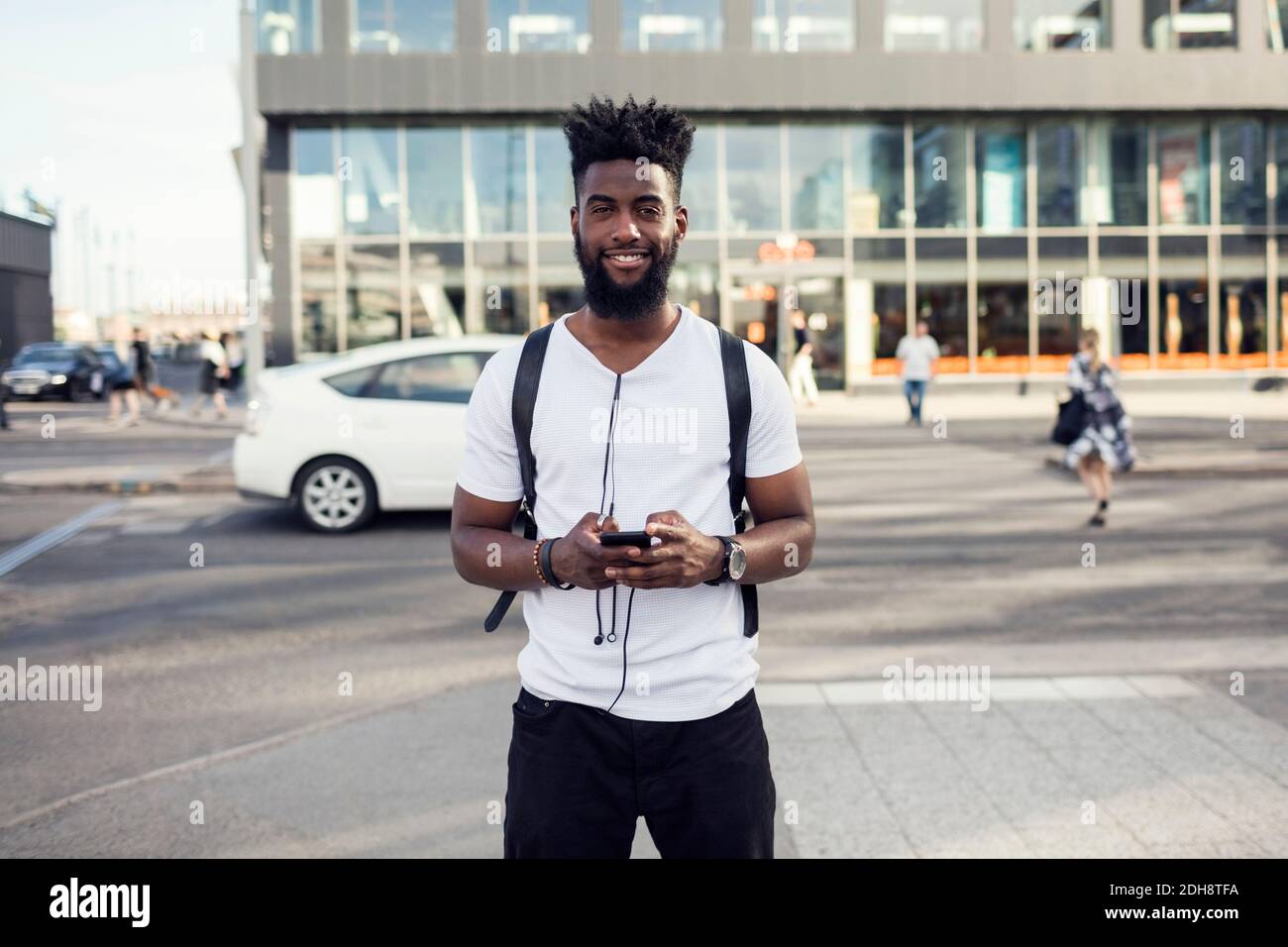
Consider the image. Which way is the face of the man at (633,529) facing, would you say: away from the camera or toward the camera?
toward the camera

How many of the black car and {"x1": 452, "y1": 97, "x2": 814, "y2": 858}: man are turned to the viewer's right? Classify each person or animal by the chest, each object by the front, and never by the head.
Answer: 0

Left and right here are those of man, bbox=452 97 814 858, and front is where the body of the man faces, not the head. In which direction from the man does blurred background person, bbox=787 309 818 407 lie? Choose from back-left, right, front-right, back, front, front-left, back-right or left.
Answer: back

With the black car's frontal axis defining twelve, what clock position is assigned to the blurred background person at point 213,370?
The blurred background person is roughly at 10 o'clock from the black car.

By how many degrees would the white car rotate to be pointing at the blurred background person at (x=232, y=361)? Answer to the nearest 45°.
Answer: approximately 90° to its left

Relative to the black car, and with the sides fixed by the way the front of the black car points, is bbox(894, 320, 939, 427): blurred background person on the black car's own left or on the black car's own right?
on the black car's own left

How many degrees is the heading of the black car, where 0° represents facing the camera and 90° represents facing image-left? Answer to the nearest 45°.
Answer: approximately 45°

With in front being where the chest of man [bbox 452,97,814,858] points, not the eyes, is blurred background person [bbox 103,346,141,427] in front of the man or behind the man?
behind

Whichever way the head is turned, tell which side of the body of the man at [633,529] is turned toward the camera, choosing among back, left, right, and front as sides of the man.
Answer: front

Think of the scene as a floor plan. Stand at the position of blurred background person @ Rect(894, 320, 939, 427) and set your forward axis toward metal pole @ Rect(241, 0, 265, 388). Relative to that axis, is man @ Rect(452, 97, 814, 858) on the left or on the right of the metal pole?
left

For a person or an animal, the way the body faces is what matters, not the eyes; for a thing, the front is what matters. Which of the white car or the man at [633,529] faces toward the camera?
the man

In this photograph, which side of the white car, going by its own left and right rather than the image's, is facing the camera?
right
